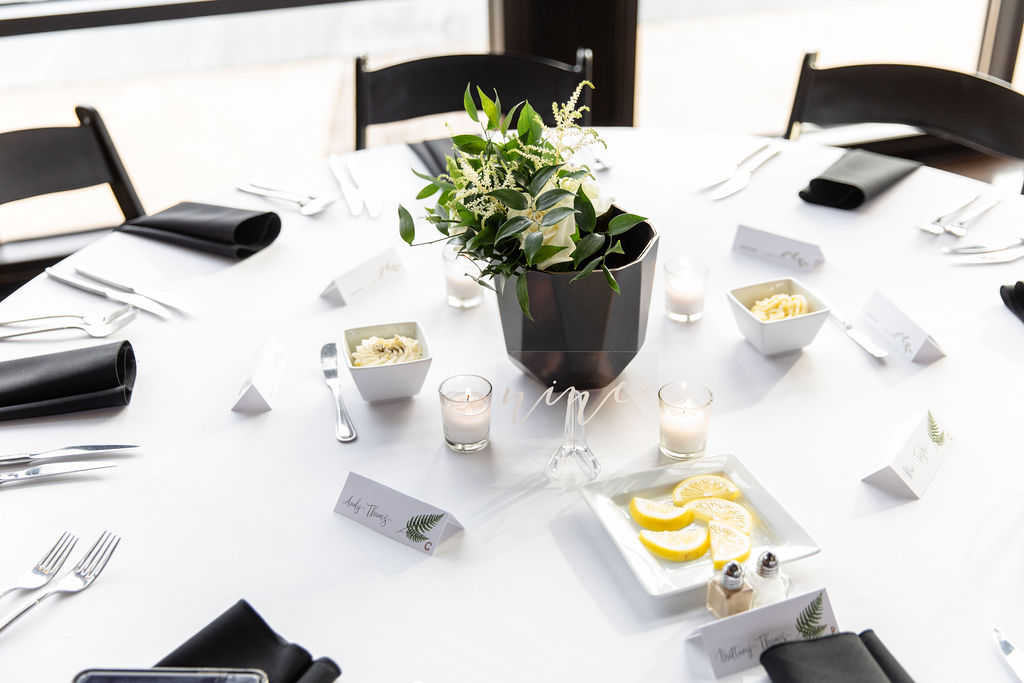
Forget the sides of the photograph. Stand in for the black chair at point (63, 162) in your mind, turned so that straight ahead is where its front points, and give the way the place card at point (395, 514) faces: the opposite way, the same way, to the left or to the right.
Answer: to the right

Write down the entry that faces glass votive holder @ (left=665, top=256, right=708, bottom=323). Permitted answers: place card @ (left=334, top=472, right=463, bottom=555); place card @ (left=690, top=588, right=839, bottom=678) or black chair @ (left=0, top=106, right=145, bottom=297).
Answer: the black chair

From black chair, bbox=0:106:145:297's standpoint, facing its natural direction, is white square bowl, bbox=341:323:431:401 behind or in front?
in front

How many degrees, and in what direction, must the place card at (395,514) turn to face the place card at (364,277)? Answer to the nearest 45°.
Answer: approximately 135° to its right

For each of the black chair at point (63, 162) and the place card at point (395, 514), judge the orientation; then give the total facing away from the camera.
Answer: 0

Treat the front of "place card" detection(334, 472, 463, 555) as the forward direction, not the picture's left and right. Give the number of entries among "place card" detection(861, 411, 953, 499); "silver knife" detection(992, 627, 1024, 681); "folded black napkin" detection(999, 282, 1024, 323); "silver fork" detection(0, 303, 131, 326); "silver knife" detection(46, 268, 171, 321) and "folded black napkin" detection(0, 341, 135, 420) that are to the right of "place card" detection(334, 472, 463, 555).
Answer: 3

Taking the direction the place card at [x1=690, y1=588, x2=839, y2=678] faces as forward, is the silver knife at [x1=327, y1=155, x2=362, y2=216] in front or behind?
behind

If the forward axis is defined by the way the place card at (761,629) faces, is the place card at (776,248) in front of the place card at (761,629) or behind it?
behind

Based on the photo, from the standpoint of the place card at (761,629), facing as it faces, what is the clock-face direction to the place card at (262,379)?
the place card at (262,379) is roughly at 5 o'clock from the place card at (761,629).

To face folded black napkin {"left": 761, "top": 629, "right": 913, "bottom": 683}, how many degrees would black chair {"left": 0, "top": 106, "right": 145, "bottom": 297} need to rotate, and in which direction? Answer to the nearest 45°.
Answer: approximately 45° to its right

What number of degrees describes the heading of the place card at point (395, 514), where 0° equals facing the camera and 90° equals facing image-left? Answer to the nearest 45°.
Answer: approximately 45°

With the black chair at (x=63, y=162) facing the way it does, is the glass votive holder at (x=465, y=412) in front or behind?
in front
